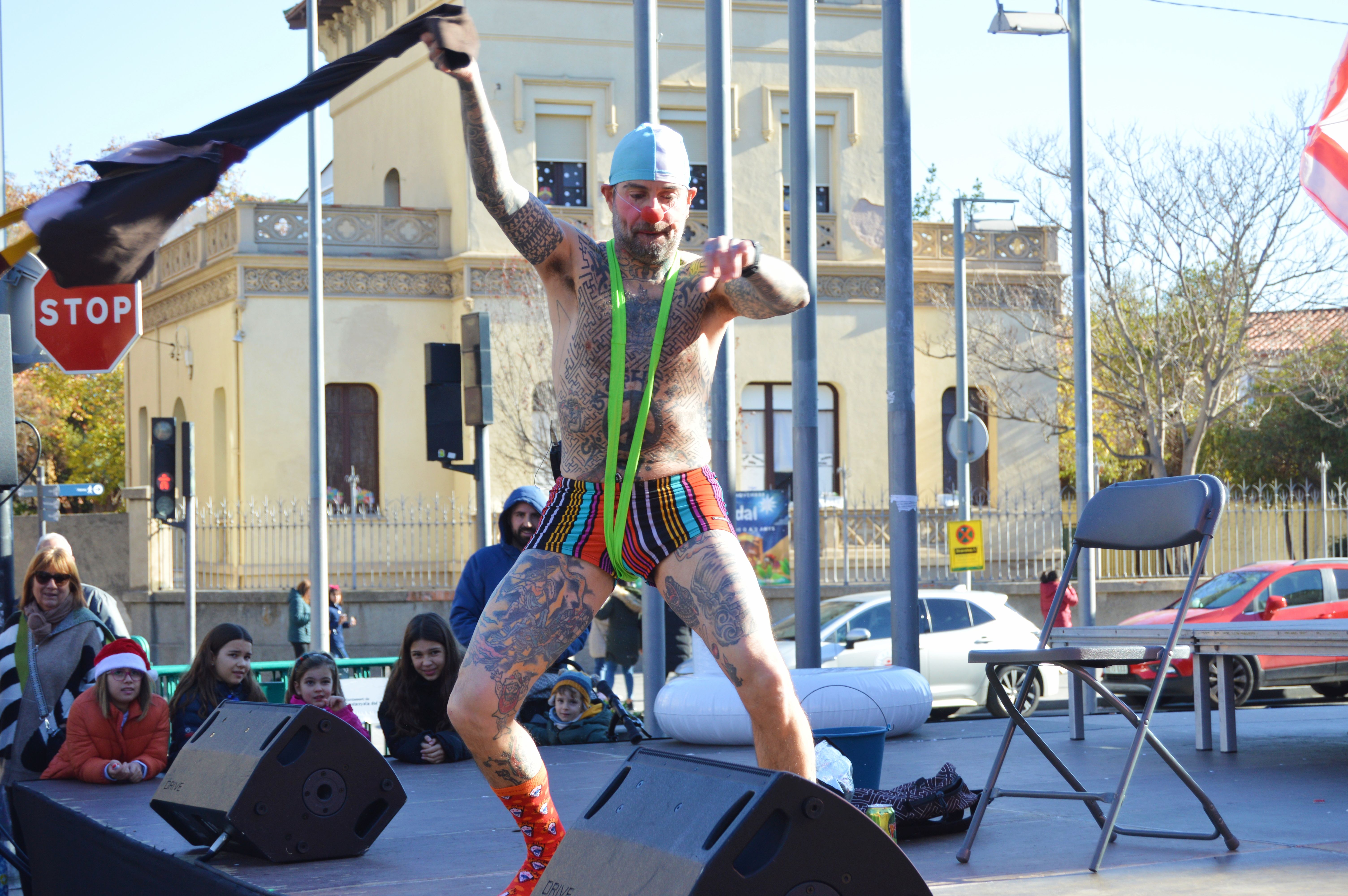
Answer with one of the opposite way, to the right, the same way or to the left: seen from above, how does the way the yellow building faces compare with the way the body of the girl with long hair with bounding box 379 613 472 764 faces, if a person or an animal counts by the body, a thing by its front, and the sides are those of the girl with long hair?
the same way

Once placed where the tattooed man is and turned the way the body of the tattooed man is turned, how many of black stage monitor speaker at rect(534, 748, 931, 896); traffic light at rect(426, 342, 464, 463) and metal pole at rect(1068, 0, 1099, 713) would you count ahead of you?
1

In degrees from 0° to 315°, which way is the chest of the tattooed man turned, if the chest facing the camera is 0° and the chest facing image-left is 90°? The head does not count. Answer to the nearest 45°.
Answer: approximately 0°

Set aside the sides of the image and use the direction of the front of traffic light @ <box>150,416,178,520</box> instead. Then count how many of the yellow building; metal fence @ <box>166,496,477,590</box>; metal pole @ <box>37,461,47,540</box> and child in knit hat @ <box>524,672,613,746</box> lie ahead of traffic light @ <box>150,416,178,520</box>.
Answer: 1

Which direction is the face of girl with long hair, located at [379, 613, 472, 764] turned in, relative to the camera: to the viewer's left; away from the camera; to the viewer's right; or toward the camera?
toward the camera

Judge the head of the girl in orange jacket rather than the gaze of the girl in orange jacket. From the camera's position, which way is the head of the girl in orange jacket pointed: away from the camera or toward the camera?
toward the camera

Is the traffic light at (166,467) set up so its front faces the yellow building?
no

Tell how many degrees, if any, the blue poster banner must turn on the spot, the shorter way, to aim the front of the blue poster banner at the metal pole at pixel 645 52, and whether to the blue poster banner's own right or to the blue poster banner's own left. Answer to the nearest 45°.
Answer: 0° — it already faces it

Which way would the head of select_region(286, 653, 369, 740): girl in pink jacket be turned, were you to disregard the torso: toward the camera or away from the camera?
toward the camera

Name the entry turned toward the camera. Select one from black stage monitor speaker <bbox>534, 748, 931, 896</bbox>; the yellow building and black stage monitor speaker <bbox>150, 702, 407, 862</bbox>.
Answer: the yellow building

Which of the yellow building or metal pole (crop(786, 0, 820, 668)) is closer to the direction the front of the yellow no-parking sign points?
the metal pole

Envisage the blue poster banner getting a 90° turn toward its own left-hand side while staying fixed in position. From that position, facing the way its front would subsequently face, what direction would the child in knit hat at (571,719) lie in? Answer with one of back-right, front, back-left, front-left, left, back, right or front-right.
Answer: right

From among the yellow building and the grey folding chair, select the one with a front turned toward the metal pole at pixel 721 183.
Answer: the yellow building

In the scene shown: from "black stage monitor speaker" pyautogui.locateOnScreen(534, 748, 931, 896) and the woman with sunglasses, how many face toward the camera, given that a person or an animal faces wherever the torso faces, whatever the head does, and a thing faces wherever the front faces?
1

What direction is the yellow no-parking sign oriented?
toward the camera

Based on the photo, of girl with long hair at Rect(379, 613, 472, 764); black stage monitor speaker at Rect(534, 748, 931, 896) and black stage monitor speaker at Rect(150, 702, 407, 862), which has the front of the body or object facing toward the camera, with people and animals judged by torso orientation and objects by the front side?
the girl with long hair

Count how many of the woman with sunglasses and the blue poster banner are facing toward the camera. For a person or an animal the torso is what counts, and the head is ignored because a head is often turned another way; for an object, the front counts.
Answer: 2

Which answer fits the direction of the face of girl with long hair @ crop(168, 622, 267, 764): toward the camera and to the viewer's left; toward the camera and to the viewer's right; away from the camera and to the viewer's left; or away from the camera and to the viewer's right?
toward the camera and to the viewer's right

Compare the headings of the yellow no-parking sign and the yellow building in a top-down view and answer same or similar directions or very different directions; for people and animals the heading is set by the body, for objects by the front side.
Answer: same or similar directions

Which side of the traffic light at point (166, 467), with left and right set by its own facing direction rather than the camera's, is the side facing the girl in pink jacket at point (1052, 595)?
left

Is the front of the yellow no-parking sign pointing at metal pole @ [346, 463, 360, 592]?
no

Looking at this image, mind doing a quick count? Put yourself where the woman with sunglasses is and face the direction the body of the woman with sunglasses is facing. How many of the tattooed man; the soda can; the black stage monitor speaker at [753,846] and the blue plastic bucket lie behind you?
0
